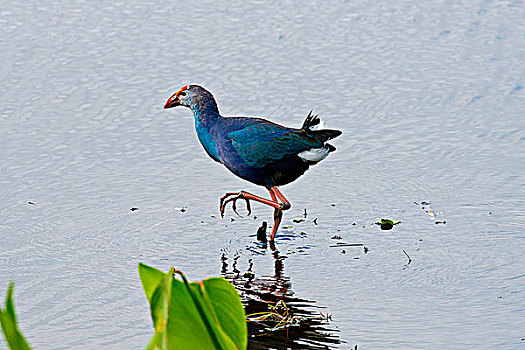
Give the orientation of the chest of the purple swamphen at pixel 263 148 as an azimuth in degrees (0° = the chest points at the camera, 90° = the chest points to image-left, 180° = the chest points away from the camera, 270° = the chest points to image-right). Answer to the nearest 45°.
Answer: approximately 90°

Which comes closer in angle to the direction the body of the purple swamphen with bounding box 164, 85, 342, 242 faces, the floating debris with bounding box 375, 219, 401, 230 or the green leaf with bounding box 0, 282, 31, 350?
the green leaf

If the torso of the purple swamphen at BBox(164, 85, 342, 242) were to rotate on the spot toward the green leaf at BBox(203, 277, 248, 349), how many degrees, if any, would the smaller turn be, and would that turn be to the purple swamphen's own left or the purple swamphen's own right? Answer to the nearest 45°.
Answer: approximately 90° to the purple swamphen's own left

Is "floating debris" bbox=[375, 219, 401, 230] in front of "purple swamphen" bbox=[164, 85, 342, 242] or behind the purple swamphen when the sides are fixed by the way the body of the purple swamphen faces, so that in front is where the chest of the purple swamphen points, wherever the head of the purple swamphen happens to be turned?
behind

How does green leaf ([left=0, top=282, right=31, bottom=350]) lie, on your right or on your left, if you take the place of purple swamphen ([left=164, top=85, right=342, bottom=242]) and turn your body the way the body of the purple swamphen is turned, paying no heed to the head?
on your left

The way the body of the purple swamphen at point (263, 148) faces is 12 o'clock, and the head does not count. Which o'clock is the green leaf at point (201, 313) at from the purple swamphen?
The green leaf is roughly at 9 o'clock from the purple swamphen.

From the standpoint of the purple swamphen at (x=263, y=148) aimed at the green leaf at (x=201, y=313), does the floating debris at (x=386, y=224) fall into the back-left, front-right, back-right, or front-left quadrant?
back-left
